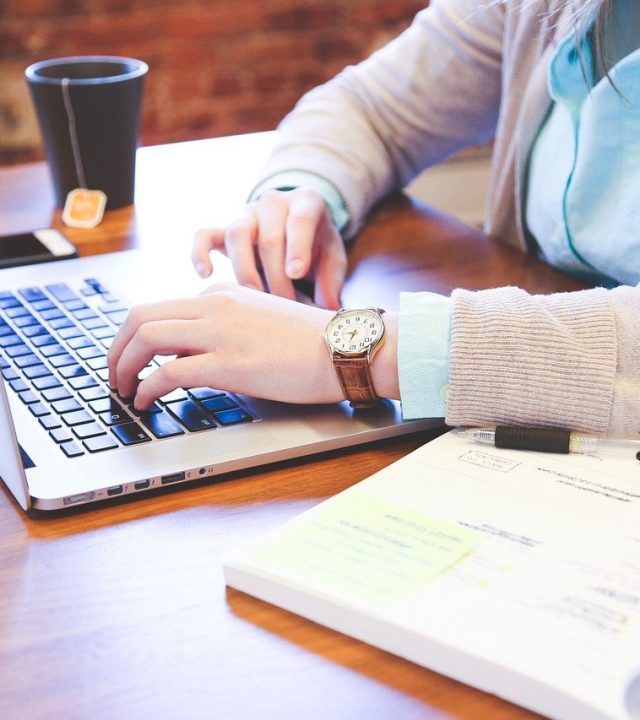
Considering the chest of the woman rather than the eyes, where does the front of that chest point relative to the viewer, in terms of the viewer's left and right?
facing the viewer and to the left of the viewer

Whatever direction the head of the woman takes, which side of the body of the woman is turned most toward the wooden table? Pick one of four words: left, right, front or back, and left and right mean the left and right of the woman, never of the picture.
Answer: front
